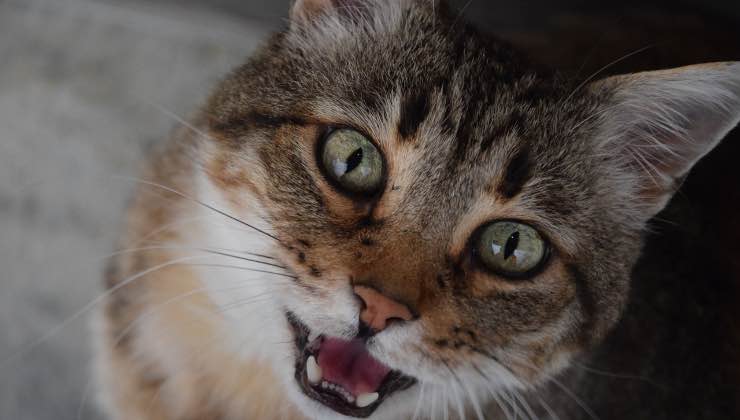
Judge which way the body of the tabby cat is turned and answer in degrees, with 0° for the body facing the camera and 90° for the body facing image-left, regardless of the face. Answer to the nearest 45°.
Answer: approximately 0°
